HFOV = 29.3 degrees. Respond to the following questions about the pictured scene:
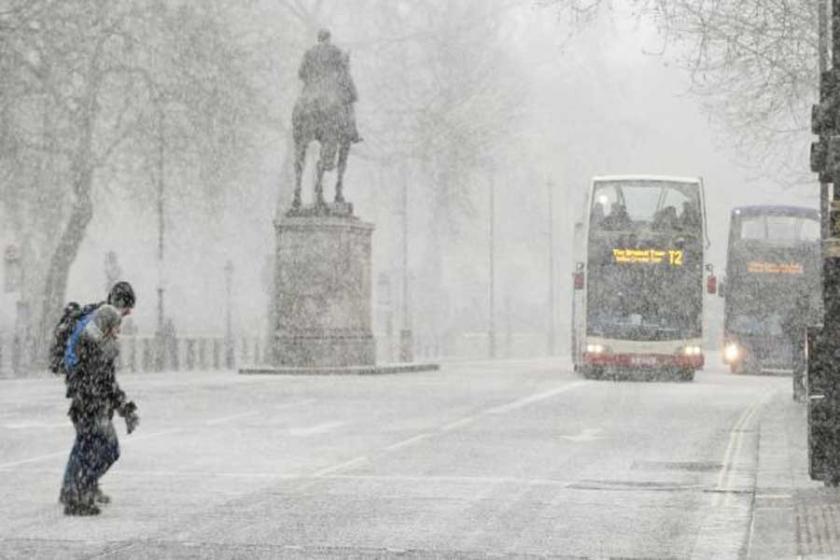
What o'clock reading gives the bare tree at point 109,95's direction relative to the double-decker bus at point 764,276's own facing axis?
The bare tree is roughly at 2 o'clock from the double-decker bus.

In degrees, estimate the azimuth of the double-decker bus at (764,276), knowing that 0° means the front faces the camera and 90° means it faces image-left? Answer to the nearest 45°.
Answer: approximately 0°

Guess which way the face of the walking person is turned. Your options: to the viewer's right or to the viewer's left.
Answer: to the viewer's right

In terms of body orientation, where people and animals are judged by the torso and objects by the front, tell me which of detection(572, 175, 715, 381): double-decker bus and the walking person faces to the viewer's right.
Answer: the walking person

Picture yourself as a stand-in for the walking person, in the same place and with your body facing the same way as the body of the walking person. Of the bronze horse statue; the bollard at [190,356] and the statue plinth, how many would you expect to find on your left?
3

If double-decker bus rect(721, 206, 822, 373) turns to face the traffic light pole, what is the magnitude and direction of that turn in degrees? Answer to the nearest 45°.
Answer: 0° — it already faces it

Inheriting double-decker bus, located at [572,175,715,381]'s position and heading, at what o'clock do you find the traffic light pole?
The traffic light pole is roughly at 12 o'clock from the double-decker bus.

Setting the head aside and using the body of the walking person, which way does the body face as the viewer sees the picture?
to the viewer's right

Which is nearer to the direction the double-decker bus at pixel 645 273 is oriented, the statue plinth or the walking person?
the walking person

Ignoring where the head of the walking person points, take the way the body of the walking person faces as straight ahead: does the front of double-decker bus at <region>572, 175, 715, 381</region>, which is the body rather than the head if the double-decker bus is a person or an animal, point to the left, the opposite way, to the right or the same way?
to the right
